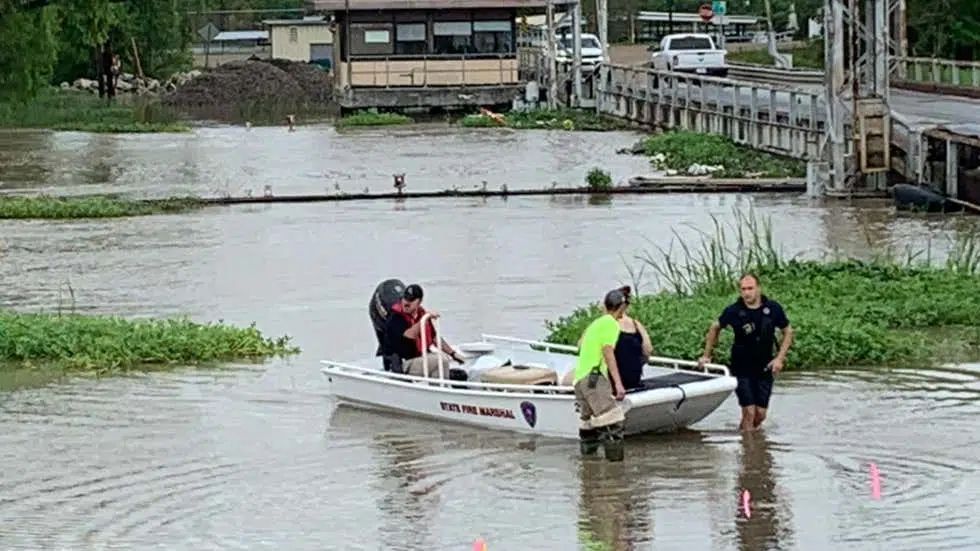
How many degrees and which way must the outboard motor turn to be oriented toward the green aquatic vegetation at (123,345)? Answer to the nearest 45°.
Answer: approximately 135° to its left

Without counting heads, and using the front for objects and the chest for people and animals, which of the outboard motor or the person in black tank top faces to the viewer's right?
the outboard motor

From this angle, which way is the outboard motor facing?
to the viewer's right

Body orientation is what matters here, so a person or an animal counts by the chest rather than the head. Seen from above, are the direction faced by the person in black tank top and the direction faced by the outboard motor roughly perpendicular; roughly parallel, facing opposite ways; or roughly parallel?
roughly perpendicular

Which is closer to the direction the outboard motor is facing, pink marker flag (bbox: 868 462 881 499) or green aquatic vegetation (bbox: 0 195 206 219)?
the pink marker flag
